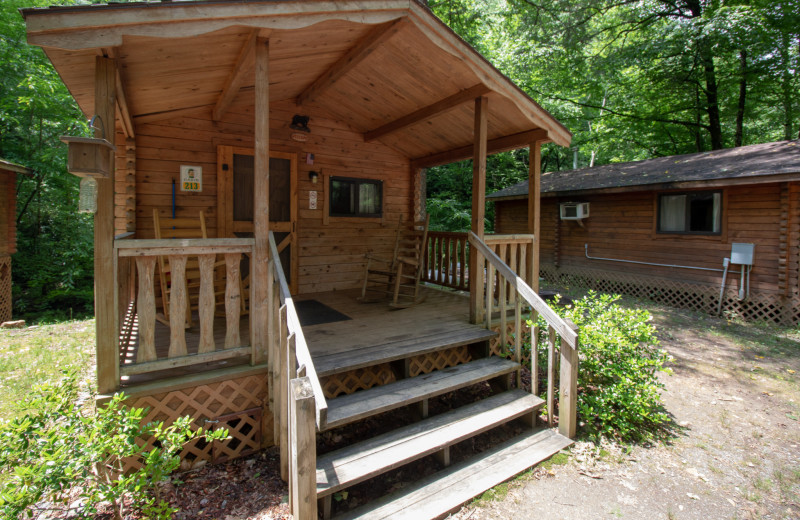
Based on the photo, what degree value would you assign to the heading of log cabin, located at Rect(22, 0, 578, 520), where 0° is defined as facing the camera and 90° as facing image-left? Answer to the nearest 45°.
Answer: approximately 315°

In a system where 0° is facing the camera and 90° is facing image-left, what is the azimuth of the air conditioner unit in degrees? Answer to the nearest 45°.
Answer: approximately 45°

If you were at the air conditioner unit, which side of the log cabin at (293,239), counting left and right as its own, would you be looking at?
left

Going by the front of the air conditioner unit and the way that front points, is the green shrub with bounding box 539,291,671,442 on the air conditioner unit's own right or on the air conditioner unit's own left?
on the air conditioner unit's own left

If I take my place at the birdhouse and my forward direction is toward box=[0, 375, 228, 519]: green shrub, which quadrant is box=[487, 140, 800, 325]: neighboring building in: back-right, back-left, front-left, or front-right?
back-left

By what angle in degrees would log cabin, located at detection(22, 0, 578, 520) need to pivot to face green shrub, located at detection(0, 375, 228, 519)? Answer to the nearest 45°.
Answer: approximately 90° to its right

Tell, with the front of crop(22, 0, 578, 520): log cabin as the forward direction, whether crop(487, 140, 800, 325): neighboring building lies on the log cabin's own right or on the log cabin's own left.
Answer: on the log cabin's own left

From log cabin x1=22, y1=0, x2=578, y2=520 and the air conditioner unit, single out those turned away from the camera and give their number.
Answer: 0
